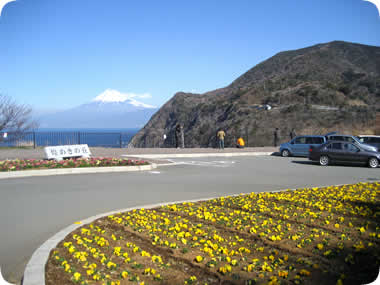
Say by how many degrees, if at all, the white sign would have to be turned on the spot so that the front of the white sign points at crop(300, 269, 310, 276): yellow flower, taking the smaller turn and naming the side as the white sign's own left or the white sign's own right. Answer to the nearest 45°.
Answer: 0° — it already faces it

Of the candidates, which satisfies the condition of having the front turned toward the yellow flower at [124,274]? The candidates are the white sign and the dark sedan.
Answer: the white sign

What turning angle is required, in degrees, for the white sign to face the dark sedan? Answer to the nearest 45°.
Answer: approximately 90° to its left

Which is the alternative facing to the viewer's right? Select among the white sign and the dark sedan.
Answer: the dark sedan

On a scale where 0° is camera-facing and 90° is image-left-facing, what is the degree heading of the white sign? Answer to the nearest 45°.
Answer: approximately 0°

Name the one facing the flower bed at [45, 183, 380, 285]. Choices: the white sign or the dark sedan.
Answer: the white sign

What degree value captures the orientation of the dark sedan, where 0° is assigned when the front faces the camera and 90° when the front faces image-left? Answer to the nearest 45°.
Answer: approximately 270°

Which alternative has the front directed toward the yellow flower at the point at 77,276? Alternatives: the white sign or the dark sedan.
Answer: the white sign

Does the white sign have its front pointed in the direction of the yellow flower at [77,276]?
yes
